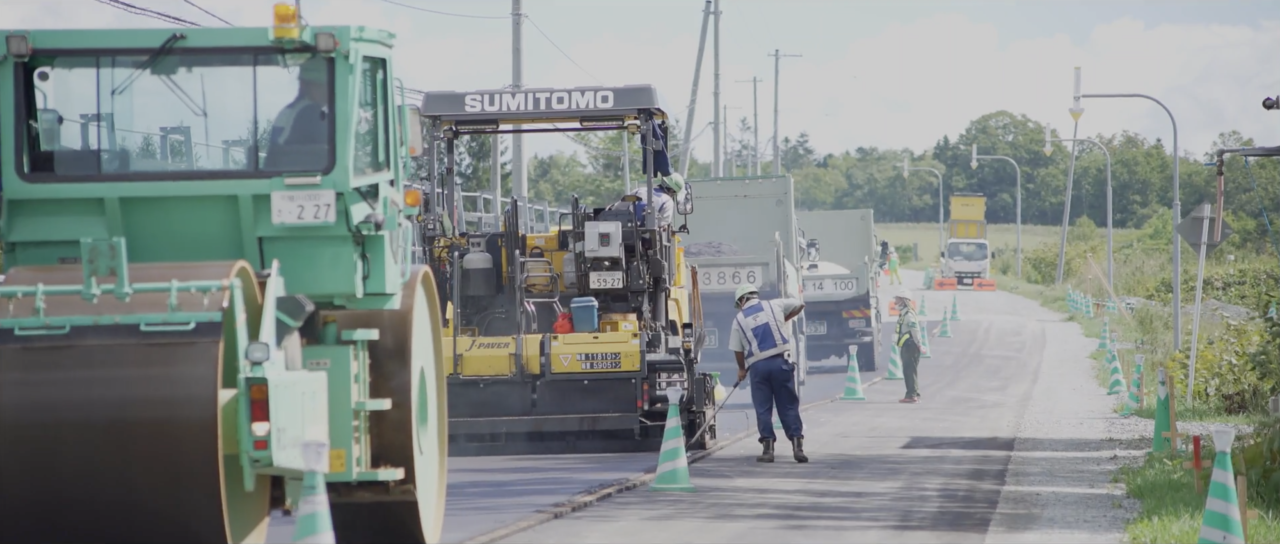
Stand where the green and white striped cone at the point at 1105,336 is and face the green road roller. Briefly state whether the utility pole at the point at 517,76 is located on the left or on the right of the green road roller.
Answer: right

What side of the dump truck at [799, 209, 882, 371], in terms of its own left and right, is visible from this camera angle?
back

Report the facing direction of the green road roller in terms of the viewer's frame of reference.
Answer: facing away from the viewer

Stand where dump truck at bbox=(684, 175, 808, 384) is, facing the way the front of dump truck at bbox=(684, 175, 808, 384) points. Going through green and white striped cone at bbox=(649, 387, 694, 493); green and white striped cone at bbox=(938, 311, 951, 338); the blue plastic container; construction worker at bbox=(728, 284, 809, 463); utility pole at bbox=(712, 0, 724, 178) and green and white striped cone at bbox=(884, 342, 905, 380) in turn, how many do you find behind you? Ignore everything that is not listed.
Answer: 3

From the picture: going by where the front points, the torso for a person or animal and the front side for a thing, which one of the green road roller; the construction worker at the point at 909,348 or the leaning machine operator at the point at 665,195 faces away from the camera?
the green road roller

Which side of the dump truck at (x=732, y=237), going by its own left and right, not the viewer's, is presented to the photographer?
back
